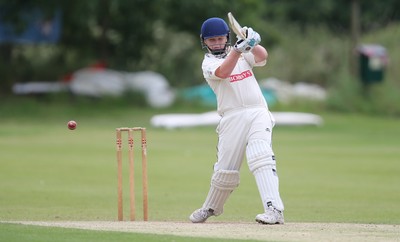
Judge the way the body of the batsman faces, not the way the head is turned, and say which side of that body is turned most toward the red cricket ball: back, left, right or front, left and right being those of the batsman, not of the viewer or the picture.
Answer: right

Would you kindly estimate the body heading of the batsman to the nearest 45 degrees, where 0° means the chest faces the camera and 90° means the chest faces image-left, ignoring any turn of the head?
approximately 0°

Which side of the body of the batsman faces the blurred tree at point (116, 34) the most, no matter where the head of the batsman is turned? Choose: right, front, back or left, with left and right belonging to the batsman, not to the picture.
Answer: back

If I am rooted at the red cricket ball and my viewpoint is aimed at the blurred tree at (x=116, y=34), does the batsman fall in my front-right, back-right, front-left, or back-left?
back-right
